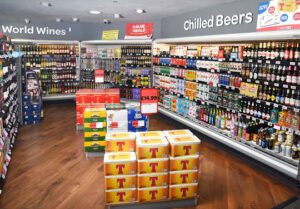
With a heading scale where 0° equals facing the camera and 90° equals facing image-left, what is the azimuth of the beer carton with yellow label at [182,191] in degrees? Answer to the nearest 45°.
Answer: approximately 0°

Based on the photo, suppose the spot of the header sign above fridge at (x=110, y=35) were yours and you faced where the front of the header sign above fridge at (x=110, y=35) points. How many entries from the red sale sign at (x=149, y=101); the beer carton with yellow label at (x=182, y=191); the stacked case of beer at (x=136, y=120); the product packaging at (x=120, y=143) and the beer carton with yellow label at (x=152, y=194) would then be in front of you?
5

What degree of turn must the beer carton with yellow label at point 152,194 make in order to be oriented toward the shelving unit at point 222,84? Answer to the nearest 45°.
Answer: approximately 135° to its left

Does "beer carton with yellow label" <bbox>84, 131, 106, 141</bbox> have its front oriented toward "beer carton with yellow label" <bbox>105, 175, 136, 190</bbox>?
yes

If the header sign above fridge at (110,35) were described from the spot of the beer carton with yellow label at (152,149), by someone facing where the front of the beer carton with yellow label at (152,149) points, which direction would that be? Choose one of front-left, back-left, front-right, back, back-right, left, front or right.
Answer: back

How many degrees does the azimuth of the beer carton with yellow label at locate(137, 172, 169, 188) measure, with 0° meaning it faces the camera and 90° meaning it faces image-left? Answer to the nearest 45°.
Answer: approximately 0°

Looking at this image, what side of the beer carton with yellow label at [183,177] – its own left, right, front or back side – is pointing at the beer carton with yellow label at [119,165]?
right
